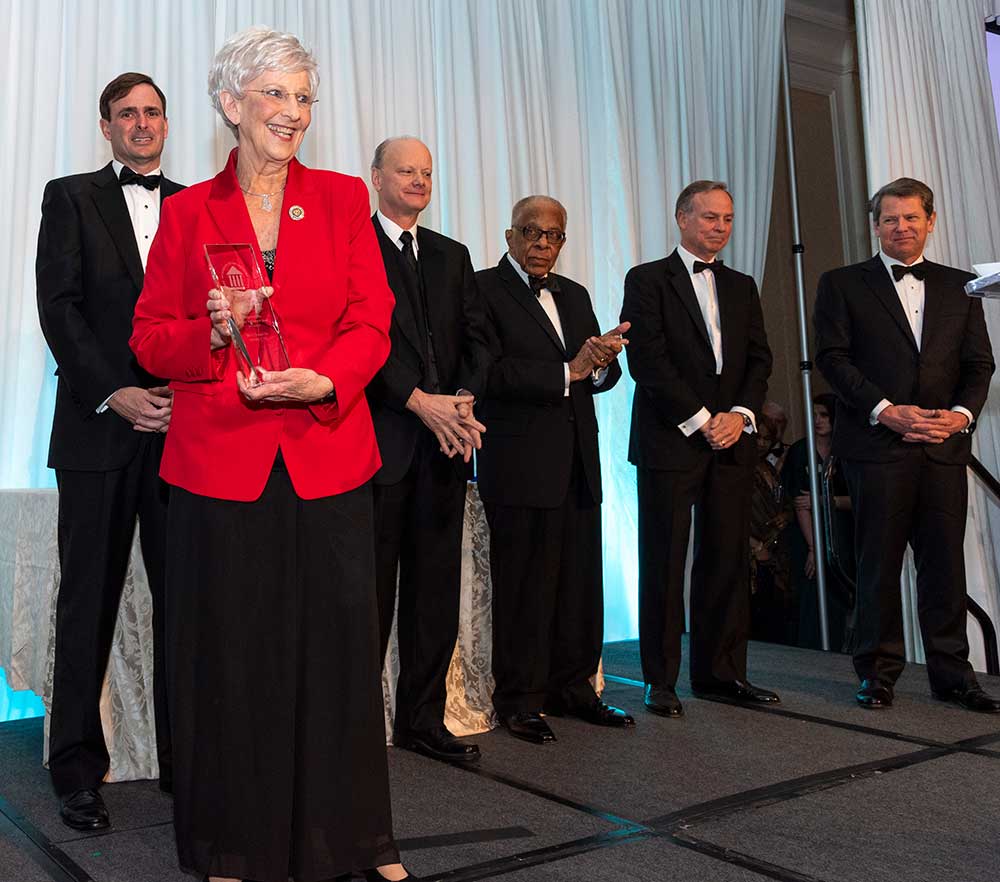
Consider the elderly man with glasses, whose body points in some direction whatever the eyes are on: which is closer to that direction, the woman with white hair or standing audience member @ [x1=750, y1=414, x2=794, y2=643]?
the woman with white hair

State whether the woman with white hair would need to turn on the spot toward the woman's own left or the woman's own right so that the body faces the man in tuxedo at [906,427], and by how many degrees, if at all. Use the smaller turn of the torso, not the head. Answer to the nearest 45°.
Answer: approximately 135° to the woman's own left

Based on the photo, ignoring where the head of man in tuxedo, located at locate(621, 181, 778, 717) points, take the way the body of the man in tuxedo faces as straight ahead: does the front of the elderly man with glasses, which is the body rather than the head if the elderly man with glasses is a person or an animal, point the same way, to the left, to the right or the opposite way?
the same way

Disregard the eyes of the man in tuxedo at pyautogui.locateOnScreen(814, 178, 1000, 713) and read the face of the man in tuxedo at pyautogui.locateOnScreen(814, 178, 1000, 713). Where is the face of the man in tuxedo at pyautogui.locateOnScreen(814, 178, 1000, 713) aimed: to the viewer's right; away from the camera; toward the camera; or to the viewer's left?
toward the camera

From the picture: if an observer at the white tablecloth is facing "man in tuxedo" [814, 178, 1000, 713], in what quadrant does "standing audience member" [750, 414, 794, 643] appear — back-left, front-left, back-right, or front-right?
front-left

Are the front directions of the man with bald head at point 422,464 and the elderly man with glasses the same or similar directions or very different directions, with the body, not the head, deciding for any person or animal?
same or similar directions

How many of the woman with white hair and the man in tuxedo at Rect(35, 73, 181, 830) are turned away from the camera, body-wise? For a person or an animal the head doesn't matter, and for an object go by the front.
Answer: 0

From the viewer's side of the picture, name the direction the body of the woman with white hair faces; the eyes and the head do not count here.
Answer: toward the camera

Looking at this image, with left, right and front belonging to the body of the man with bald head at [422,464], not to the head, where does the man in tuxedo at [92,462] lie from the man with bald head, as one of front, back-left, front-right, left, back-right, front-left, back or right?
right

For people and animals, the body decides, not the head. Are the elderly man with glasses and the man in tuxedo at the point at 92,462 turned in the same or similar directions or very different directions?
same or similar directions

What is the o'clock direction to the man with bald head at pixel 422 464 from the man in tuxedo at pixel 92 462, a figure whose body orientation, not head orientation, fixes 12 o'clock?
The man with bald head is roughly at 10 o'clock from the man in tuxedo.

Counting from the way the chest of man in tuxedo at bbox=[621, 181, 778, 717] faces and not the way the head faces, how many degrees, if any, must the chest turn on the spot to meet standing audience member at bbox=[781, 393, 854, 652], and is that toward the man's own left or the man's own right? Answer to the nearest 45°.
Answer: approximately 135° to the man's own left

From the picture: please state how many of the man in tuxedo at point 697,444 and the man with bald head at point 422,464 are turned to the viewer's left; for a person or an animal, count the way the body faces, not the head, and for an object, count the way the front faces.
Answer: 0

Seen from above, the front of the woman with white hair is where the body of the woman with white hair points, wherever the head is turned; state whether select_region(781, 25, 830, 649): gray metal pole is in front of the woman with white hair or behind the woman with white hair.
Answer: behind

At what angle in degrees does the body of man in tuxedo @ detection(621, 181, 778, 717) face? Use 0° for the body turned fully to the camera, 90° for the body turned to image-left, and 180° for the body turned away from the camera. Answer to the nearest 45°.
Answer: approximately 315°
